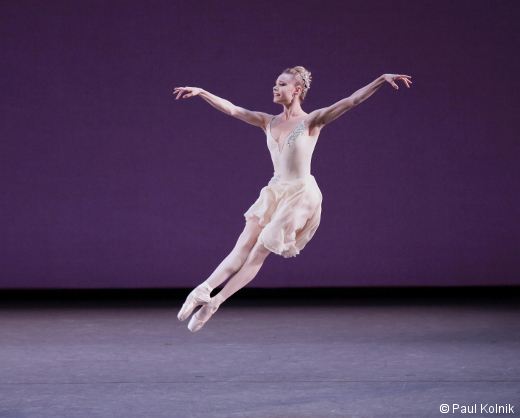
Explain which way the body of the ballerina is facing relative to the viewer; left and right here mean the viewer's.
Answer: facing the viewer and to the left of the viewer
